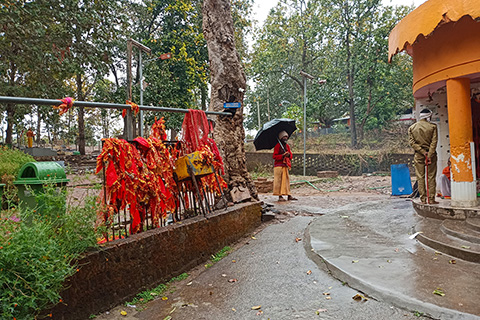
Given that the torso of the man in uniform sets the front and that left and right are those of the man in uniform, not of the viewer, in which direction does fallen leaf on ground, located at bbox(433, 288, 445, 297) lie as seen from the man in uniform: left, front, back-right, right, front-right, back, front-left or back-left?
back

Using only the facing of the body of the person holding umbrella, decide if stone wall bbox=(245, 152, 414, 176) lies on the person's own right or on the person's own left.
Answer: on the person's own left

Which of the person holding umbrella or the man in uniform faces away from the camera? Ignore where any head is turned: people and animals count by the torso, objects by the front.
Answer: the man in uniform

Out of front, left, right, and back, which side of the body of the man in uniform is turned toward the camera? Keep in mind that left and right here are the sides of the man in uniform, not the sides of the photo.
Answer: back

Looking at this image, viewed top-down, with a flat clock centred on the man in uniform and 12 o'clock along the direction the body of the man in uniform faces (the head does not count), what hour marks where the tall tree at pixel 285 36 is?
The tall tree is roughly at 11 o'clock from the man in uniform.

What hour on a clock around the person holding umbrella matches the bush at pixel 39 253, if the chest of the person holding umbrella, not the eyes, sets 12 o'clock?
The bush is roughly at 2 o'clock from the person holding umbrella.

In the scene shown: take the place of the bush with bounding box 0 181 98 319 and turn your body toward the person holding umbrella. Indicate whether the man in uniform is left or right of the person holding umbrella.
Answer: right
